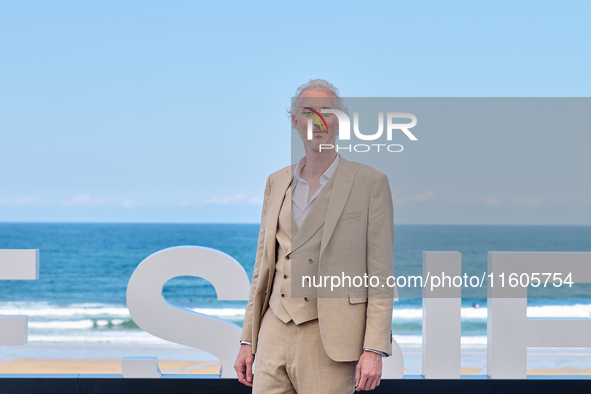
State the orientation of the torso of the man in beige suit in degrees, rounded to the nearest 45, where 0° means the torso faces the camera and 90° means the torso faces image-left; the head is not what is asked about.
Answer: approximately 45°

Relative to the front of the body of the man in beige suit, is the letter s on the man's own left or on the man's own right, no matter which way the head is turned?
on the man's own right
